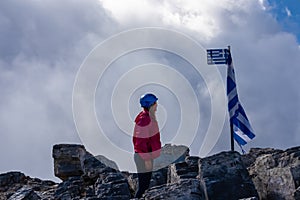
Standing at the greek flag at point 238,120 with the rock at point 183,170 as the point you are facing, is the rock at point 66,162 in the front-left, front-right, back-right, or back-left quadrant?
front-right

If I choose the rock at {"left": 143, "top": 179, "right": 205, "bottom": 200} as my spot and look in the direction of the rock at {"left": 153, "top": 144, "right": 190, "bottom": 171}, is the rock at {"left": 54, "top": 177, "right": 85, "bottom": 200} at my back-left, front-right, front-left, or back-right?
front-left

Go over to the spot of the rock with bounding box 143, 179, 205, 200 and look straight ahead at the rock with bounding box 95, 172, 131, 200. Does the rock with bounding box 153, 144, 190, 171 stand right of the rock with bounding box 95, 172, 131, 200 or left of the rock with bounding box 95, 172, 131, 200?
right

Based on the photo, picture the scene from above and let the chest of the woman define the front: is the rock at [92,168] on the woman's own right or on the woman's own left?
on the woman's own left
